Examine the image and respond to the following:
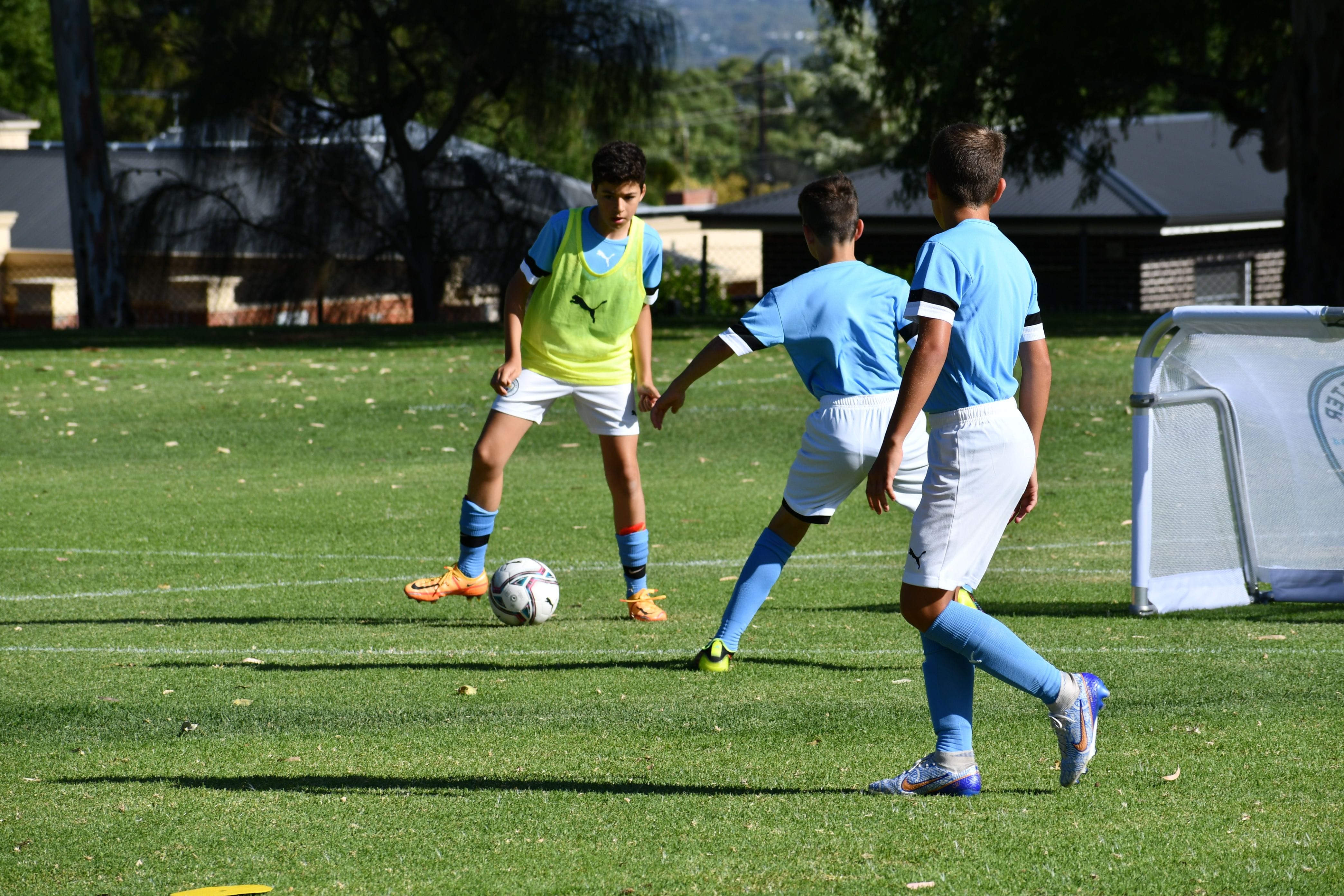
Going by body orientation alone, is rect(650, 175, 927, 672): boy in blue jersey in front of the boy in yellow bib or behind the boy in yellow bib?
in front

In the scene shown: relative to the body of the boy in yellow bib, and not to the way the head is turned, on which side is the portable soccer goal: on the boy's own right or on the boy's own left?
on the boy's own left

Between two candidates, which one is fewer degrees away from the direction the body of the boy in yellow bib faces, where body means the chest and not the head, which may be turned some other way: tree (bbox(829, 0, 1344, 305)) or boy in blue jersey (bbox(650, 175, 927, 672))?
the boy in blue jersey

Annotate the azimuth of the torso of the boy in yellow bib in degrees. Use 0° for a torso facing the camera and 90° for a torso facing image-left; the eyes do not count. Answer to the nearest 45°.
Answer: approximately 0°

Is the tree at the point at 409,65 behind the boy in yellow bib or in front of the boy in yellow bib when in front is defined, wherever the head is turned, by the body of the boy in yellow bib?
behind

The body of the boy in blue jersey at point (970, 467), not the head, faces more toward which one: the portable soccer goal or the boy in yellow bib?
the boy in yellow bib

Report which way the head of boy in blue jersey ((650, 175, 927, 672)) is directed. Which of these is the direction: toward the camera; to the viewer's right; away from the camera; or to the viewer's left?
away from the camera

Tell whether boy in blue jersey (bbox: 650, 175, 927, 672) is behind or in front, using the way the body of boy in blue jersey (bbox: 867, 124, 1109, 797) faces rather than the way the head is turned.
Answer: in front

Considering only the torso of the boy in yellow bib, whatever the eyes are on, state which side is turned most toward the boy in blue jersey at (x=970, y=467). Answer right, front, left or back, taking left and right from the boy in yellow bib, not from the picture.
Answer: front

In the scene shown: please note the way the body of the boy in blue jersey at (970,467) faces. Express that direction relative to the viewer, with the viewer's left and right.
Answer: facing away from the viewer and to the left of the viewer

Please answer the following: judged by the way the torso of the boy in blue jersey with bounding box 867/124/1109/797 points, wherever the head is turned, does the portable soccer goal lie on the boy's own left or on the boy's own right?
on the boy's own right

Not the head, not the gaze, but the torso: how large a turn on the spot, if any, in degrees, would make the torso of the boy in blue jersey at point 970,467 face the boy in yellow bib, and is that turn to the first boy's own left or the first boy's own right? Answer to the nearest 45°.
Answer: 0° — they already face them

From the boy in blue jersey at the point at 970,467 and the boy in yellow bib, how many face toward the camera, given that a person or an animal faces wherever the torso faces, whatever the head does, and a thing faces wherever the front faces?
1
